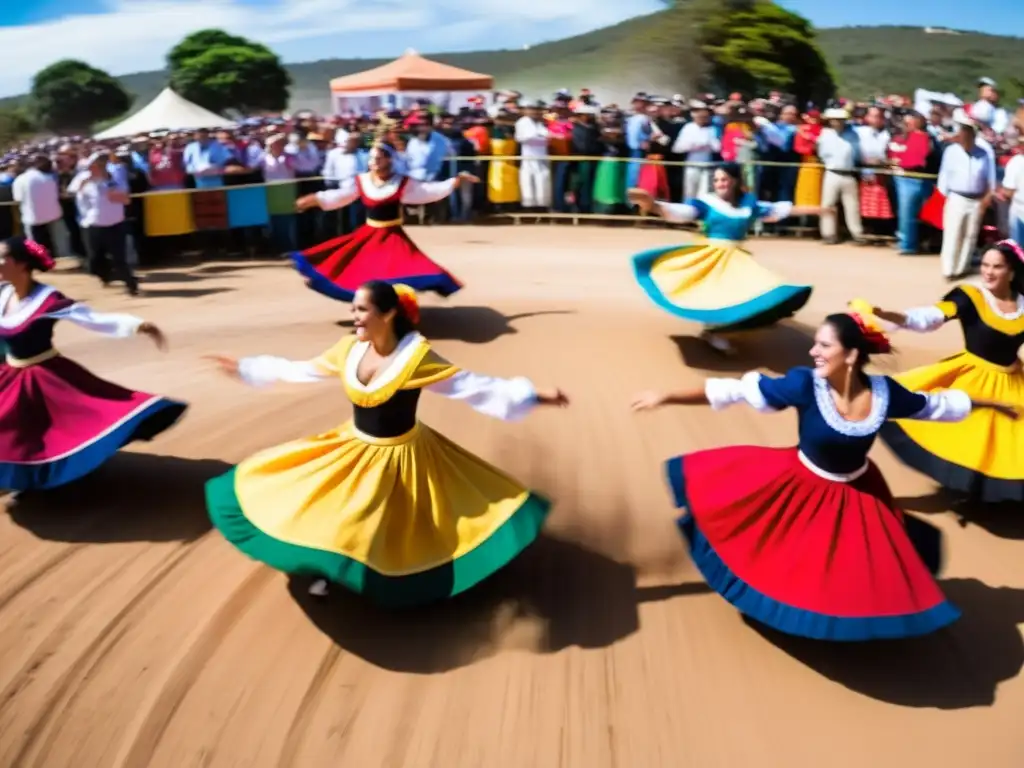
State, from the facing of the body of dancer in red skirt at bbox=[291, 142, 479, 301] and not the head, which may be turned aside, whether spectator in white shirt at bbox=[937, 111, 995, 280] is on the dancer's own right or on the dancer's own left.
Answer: on the dancer's own left

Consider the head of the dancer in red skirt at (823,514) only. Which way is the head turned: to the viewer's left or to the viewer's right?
to the viewer's left

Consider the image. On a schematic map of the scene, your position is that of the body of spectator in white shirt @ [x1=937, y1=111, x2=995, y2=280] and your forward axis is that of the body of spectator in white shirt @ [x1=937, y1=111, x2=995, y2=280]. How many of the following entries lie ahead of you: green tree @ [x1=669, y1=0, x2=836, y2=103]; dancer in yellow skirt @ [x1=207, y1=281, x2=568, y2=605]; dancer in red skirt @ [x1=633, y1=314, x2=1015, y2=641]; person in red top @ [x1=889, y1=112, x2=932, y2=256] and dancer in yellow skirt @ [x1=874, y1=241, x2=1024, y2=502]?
3

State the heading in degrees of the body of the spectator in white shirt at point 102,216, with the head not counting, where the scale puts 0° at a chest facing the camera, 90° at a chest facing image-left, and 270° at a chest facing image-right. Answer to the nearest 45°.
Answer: approximately 0°

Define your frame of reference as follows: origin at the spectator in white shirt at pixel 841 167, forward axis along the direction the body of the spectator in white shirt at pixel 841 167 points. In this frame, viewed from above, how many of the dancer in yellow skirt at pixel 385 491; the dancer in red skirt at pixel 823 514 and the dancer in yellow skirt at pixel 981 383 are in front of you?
3

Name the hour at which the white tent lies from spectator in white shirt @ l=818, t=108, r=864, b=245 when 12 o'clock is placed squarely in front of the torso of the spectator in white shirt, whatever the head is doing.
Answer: The white tent is roughly at 4 o'clock from the spectator in white shirt.

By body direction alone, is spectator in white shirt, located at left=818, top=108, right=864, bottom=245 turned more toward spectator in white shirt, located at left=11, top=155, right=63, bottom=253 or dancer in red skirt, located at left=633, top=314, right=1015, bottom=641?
the dancer in red skirt

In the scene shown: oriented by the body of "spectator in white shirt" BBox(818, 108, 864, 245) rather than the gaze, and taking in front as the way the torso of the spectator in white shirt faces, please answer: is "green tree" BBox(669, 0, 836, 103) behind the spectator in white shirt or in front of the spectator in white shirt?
behind

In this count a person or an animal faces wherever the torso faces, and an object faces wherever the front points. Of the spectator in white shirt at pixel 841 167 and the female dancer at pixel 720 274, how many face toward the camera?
2
